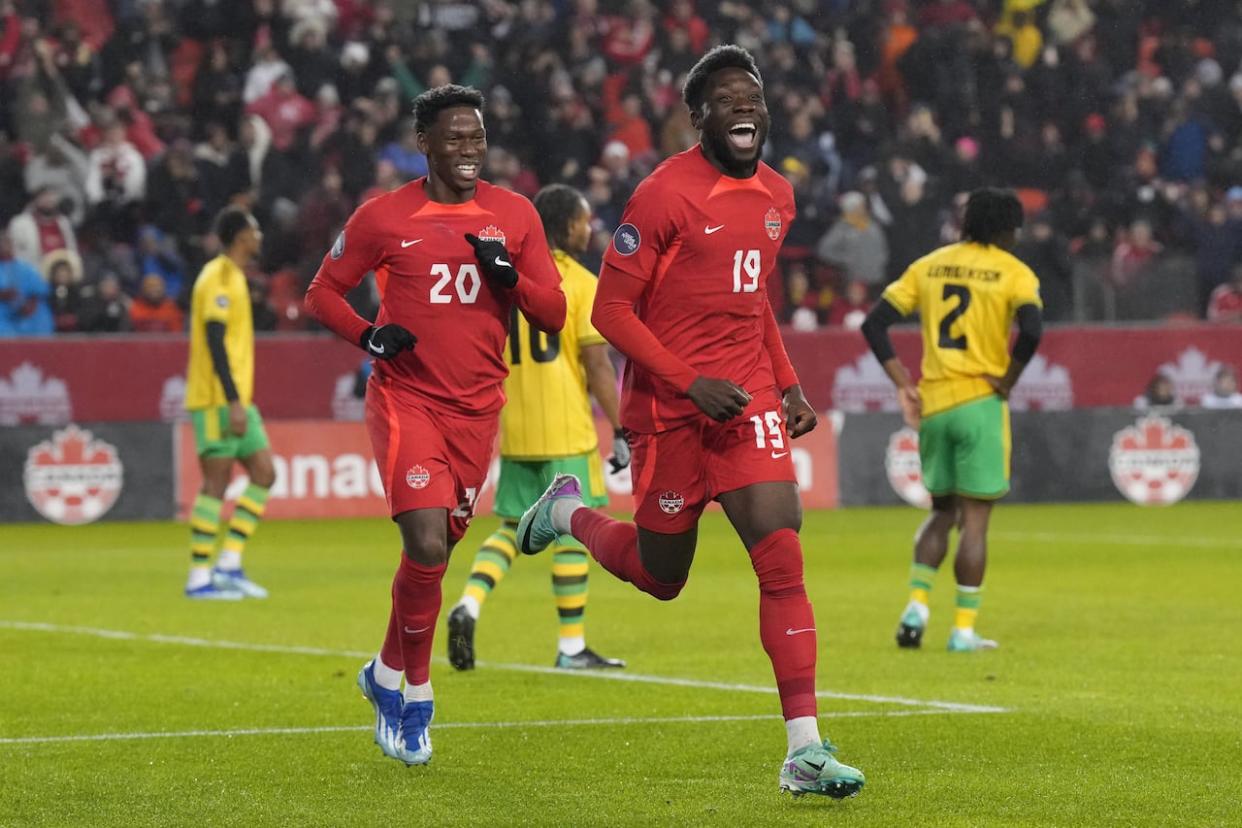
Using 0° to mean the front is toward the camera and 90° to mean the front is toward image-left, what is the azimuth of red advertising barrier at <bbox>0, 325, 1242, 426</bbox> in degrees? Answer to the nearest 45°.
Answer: approximately 0°

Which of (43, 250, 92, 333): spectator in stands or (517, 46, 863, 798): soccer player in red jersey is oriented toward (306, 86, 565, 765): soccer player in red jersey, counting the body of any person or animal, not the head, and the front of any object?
the spectator in stands

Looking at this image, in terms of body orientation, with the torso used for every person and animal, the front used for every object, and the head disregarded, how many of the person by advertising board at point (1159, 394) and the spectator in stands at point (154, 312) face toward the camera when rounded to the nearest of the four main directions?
2

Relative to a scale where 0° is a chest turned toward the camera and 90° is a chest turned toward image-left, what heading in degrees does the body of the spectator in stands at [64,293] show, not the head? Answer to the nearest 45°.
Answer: approximately 0°

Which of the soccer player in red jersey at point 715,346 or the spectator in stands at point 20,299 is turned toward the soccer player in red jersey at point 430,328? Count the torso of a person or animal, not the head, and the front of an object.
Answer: the spectator in stands

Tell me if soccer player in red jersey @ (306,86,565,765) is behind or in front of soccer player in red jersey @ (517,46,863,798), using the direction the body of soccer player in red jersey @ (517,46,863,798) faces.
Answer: behind
